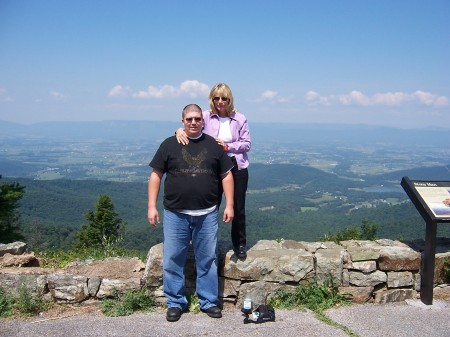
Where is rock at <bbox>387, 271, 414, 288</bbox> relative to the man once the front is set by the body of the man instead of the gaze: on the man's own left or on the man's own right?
on the man's own left

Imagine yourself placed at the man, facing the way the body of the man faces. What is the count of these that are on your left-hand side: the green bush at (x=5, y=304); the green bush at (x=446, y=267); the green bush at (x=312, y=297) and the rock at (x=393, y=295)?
3

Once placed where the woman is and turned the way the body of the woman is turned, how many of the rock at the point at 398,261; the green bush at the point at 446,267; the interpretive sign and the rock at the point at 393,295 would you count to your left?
4

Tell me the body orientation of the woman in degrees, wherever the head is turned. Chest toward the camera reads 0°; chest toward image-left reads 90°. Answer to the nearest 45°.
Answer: approximately 0°

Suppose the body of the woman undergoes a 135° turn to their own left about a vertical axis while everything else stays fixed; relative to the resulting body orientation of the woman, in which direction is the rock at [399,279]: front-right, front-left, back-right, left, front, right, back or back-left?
front-right

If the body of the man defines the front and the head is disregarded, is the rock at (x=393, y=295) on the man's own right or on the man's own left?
on the man's own left

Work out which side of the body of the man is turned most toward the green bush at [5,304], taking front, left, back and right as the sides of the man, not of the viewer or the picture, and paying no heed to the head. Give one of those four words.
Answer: right

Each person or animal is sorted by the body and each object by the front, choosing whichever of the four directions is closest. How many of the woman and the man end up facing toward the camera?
2

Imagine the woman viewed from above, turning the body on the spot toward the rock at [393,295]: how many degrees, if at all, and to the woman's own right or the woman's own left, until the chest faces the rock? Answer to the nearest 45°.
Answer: approximately 90° to the woman's own left

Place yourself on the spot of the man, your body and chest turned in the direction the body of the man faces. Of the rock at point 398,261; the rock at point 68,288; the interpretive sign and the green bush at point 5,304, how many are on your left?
2

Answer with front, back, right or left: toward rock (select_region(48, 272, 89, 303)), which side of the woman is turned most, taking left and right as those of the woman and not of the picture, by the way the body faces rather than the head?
right
